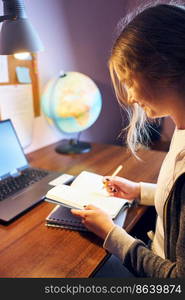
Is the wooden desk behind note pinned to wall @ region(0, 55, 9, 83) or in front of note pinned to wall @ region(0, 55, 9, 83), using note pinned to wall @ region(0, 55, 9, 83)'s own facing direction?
in front

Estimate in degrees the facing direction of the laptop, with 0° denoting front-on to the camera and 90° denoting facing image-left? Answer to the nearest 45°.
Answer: approximately 315°

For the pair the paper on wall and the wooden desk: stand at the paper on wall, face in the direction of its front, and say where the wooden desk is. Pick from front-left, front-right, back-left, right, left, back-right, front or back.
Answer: front

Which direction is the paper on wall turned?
toward the camera

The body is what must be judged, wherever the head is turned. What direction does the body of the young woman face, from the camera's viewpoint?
to the viewer's left

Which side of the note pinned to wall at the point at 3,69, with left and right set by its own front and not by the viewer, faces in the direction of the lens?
front

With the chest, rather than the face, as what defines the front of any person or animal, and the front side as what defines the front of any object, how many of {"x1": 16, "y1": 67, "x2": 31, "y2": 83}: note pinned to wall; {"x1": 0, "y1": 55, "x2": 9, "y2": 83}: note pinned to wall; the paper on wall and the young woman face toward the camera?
3

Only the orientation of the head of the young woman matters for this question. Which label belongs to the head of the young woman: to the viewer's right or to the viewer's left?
to the viewer's left

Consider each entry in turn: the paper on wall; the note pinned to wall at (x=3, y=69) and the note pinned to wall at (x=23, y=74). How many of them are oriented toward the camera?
3

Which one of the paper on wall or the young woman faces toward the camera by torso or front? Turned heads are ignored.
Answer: the paper on wall

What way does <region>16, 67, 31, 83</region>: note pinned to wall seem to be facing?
toward the camera

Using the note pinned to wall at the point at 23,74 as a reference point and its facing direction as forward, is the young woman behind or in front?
in front
